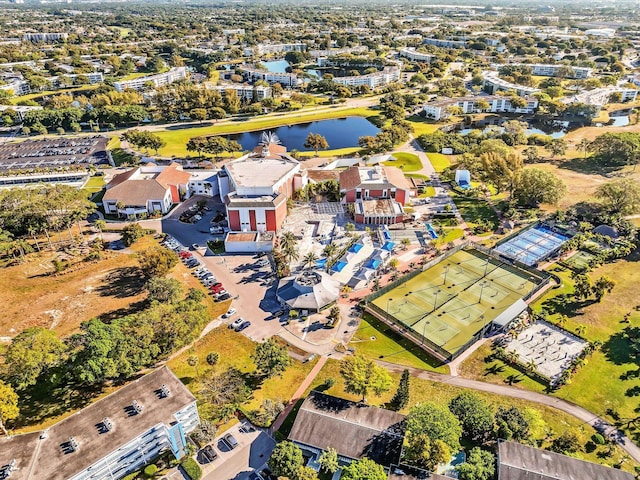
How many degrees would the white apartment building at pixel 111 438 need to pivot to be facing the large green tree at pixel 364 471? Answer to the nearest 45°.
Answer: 0° — it already faces it

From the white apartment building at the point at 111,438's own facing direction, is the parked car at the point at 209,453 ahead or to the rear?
ahead

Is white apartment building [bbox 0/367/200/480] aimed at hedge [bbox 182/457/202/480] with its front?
yes

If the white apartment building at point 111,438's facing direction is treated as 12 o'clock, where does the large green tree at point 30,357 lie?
The large green tree is roughly at 7 o'clock from the white apartment building.

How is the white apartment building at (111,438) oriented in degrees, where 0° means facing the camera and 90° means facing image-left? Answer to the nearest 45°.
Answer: approximately 315°

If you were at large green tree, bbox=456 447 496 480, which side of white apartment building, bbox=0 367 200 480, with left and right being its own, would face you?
front

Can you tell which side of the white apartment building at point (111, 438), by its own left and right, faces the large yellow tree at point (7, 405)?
back

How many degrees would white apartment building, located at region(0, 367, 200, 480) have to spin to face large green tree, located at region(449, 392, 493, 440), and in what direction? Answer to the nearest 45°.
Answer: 0° — it already faces it

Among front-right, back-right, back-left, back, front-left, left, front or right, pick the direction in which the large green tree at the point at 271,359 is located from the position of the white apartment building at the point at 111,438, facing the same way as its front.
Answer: front-left

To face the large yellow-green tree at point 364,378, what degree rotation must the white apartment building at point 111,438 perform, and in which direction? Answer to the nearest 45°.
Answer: approximately 45° to its left
